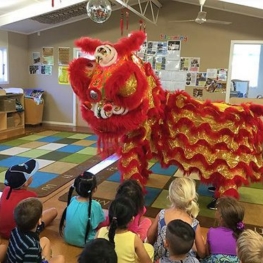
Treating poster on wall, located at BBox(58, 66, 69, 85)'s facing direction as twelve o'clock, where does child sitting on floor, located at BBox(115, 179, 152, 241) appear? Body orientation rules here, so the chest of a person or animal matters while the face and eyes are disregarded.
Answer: The child sitting on floor is roughly at 12 o'clock from the poster on wall.

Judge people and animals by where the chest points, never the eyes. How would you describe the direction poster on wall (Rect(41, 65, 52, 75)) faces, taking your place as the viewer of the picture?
facing the viewer

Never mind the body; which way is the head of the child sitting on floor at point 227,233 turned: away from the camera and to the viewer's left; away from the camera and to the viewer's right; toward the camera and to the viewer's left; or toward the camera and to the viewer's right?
away from the camera and to the viewer's left

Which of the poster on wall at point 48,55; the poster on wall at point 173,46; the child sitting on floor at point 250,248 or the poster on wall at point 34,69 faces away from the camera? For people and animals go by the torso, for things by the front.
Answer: the child sitting on floor

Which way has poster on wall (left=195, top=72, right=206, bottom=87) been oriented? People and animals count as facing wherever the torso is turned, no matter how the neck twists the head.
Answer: toward the camera

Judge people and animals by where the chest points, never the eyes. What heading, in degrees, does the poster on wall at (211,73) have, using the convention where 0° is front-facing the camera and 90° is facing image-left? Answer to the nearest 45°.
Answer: approximately 0°

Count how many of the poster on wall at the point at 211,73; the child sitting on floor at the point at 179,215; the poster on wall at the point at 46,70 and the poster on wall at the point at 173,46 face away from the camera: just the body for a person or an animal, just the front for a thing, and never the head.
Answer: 1

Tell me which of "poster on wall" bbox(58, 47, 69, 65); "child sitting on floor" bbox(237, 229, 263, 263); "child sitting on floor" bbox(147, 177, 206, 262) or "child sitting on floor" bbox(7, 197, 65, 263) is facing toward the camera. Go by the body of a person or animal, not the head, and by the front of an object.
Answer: the poster on wall

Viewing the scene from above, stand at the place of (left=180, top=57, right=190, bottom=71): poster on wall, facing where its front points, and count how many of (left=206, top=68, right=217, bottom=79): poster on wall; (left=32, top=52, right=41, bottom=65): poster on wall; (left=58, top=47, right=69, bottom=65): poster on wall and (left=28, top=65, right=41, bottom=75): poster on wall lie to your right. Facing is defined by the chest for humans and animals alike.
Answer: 3

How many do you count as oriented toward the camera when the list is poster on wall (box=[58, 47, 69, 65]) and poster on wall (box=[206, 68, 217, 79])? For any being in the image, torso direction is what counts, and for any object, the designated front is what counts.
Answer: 2

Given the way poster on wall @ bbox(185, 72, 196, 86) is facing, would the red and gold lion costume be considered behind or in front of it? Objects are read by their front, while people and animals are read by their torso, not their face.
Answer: in front

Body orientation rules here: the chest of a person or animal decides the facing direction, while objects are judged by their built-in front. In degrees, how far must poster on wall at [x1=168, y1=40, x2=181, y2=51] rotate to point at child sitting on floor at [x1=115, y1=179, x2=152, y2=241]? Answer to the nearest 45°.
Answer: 0° — it already faces them

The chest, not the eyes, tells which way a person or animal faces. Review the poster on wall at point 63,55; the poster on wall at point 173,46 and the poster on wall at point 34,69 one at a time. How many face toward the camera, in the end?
3

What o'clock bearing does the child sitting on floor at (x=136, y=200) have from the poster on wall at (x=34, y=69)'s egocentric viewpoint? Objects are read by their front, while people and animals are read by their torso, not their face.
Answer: The child sitting on floor is roughly at 12 o'clock from the poster on wall.

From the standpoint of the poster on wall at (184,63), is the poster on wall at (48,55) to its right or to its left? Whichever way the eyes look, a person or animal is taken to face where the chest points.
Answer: on its right

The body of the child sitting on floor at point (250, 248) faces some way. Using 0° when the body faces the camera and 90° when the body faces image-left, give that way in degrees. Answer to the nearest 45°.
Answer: approximately 180°
